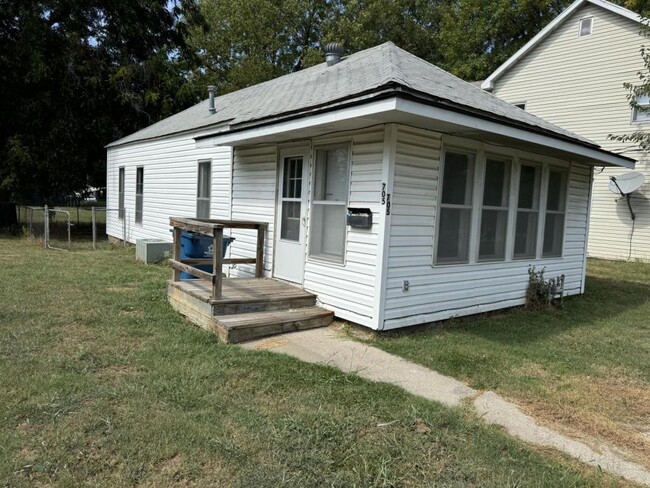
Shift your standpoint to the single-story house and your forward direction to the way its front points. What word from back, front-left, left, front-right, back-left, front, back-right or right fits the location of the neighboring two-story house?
left

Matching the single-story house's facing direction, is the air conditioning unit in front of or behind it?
behind

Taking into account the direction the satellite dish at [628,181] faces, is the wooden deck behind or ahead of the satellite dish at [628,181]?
ahead

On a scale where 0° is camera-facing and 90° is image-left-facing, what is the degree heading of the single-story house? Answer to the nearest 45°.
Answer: approximately 315°

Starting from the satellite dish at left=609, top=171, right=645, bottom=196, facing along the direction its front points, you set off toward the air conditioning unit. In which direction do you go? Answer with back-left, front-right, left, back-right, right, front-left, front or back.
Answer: front

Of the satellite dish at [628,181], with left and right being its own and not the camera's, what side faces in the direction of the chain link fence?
front

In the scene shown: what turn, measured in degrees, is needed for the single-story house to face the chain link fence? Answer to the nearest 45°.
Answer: approximately 90° to its right

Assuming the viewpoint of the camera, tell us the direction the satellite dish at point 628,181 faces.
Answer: facing the viewer and to the left of the viewer

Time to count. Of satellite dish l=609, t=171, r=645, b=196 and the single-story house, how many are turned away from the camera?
0
